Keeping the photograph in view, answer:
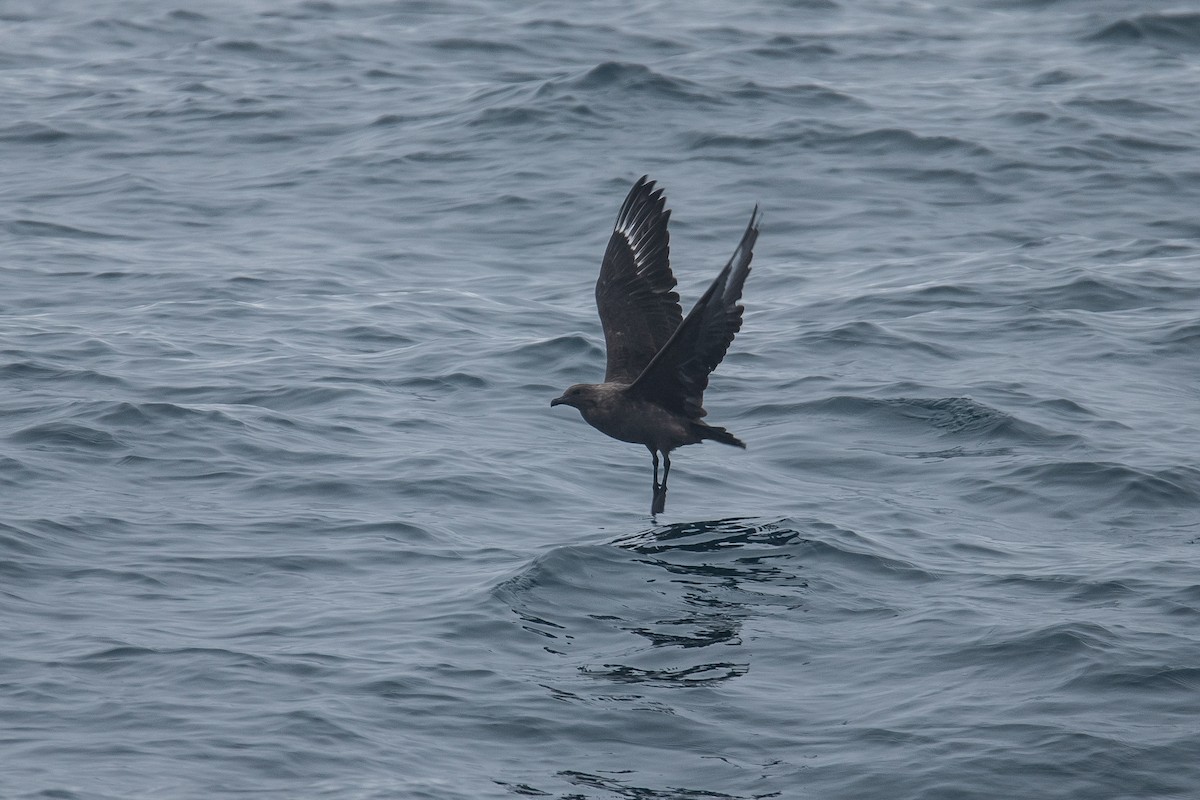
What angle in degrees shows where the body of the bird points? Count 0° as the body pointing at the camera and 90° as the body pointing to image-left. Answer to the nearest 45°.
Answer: approximately 90°
